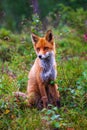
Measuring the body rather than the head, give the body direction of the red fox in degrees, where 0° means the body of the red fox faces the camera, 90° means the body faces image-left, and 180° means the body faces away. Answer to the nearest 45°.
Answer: approximately 315°
